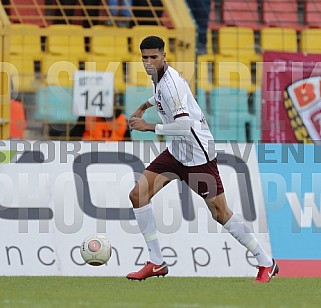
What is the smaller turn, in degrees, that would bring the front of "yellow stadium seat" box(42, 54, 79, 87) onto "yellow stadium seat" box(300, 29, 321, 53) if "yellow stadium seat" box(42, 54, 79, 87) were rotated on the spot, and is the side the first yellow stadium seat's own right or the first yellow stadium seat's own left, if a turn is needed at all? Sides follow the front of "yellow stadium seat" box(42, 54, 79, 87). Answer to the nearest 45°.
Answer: approximately 90° to the first yellow stadium seat's own left

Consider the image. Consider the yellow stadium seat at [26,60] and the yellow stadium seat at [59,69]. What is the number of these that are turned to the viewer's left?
0

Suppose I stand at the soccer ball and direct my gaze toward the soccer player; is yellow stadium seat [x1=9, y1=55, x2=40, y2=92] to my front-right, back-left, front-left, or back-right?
back-left

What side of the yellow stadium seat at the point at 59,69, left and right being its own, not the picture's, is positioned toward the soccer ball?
front

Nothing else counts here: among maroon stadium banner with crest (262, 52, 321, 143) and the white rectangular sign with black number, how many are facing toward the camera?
2
